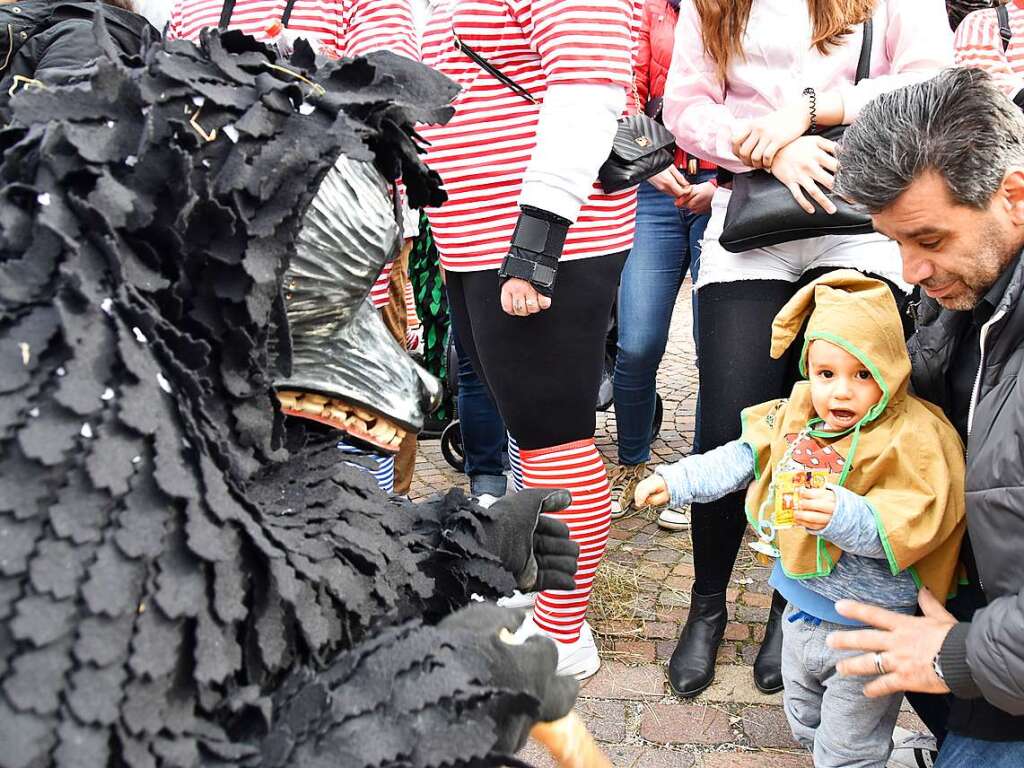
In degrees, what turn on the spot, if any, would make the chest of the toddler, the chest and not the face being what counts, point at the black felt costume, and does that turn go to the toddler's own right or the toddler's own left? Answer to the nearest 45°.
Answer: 0° — they already face it

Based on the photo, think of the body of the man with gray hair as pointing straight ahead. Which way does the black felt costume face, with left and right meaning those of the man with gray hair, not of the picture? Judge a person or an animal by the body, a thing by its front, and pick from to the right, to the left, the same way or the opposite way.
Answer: the opposite way

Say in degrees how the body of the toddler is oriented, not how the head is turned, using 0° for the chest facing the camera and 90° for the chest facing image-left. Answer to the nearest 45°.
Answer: approximately 45°

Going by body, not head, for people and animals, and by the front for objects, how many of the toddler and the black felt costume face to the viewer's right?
1

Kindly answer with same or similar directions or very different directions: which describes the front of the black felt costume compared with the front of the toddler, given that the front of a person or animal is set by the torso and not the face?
very different directions

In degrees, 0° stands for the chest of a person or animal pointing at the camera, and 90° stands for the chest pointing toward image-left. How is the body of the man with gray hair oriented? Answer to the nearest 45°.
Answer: approximately 45°

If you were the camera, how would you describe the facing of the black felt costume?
facing to the right of the viewer

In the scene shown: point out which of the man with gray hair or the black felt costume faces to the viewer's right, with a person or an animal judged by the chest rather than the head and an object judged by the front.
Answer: the black felt costume
